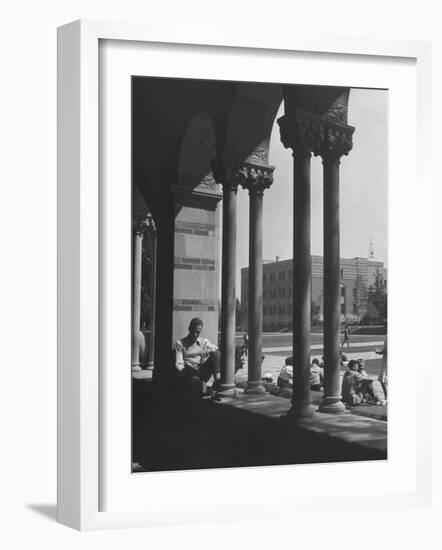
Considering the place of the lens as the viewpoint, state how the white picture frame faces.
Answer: facing the viewer and to the right of the viewer
